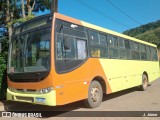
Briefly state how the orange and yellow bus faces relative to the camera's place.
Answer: facing the viewer and to the left of the viewer
